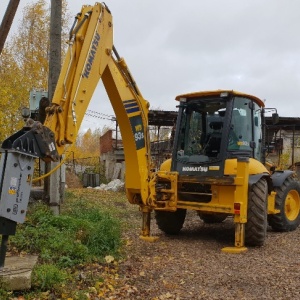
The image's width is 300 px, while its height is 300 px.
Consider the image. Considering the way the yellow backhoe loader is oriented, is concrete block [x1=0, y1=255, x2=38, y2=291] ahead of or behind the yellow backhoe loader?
behind

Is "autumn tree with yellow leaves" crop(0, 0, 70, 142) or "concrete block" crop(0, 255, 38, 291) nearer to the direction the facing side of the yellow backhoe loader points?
the autumn tree with yellow leaves

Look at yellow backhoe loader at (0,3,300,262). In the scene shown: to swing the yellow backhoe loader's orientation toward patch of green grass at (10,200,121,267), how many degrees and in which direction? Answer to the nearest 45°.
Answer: approximately 180°

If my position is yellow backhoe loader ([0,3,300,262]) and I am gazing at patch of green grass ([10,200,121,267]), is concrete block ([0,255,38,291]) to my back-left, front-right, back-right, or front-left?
front-left

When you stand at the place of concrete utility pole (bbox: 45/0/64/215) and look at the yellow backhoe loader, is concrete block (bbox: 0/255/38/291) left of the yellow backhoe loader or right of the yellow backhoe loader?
right

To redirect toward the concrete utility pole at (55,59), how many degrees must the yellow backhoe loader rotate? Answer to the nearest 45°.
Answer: approximately 90° to its left

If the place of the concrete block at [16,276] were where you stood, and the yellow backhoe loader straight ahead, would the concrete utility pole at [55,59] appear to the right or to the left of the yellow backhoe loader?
left

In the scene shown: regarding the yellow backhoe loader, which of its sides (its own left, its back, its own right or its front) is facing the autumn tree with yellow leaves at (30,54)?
left

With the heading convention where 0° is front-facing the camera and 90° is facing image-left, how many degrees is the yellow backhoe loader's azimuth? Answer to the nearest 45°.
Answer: approximately 225°
